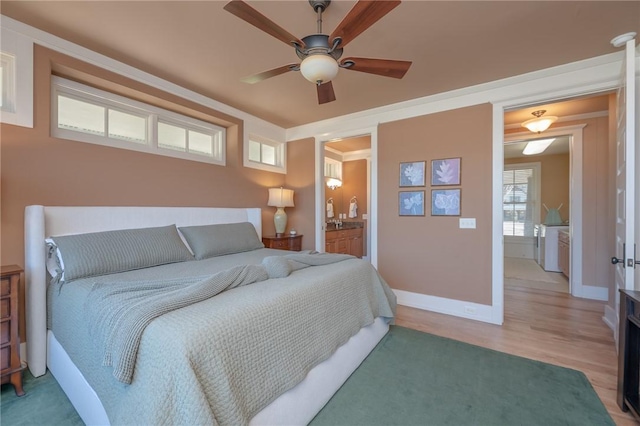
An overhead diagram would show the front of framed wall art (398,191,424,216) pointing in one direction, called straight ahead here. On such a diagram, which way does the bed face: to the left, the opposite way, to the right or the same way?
to the left

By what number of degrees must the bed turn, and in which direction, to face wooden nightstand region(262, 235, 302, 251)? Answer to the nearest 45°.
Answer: approximately 90° to its left

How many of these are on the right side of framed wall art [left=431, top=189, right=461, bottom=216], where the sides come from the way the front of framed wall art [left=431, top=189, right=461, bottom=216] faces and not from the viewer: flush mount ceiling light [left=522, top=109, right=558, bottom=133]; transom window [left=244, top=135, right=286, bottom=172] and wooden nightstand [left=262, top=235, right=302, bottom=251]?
2

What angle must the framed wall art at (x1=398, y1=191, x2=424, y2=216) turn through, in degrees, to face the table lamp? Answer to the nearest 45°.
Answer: approximately 90° to its right

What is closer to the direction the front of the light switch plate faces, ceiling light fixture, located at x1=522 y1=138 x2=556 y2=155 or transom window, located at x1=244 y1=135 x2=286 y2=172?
the transom window

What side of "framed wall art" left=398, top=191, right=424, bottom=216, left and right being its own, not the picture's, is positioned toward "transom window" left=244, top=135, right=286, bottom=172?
right

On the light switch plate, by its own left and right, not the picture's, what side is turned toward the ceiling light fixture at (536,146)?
back

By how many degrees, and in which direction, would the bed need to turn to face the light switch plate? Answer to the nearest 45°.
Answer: approximately 45° to its left

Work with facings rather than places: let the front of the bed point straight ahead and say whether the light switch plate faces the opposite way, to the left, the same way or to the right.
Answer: to the right

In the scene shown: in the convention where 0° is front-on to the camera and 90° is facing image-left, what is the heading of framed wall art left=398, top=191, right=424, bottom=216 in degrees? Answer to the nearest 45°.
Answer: approximately 0°
